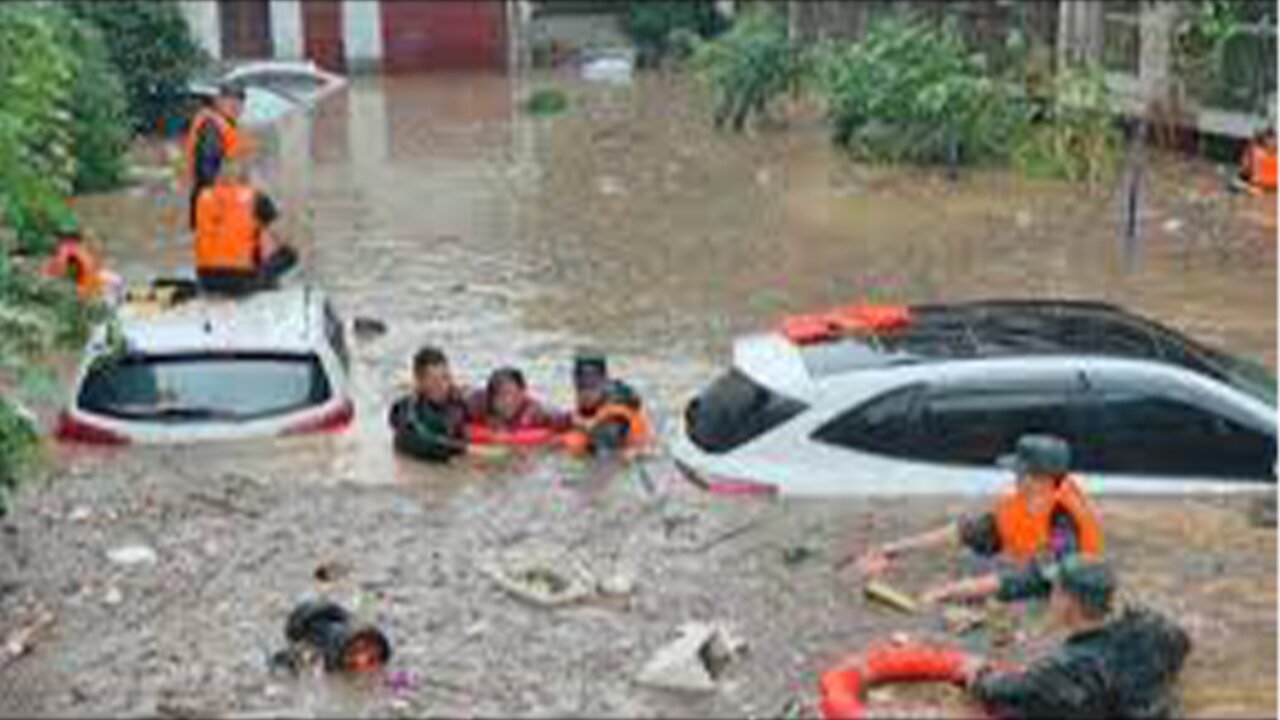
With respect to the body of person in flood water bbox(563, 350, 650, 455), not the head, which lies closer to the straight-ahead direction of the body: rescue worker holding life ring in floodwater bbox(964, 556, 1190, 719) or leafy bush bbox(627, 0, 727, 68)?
the rescue worker holding life ring in floodwater

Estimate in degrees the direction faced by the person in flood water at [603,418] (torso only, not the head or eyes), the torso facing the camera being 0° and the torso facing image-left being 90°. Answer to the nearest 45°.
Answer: approximately 45°

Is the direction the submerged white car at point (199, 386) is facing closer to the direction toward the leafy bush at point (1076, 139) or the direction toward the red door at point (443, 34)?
the red door

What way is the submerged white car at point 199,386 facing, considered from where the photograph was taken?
facing away from the viewer

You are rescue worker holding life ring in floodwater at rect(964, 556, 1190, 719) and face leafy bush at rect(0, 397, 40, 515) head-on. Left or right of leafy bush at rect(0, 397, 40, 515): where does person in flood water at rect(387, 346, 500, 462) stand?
right

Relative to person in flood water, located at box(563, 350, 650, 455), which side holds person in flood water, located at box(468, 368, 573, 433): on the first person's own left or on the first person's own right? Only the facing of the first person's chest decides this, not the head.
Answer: on the first person's own right

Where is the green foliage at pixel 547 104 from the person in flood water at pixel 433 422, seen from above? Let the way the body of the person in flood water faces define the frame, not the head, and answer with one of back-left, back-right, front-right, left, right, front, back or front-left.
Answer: back-left

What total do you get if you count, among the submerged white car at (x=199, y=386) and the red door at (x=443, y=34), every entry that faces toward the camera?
1

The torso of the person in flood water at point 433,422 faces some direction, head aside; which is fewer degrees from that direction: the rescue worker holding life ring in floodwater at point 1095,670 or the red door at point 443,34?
the rescue worker holding life ring in floodwater

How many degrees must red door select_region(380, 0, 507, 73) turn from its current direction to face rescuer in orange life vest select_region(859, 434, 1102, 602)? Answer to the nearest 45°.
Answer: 0° — it already faces them

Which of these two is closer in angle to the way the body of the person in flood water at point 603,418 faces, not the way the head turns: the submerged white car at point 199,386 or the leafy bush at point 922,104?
the submerged white car

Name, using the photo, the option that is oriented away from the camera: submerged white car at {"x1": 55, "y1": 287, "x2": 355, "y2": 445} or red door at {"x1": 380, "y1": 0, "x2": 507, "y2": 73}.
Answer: the submerged white car

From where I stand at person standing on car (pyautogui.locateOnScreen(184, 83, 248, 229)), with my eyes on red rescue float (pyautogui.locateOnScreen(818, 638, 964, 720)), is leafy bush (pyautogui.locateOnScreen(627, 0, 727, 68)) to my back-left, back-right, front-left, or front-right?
back-left
